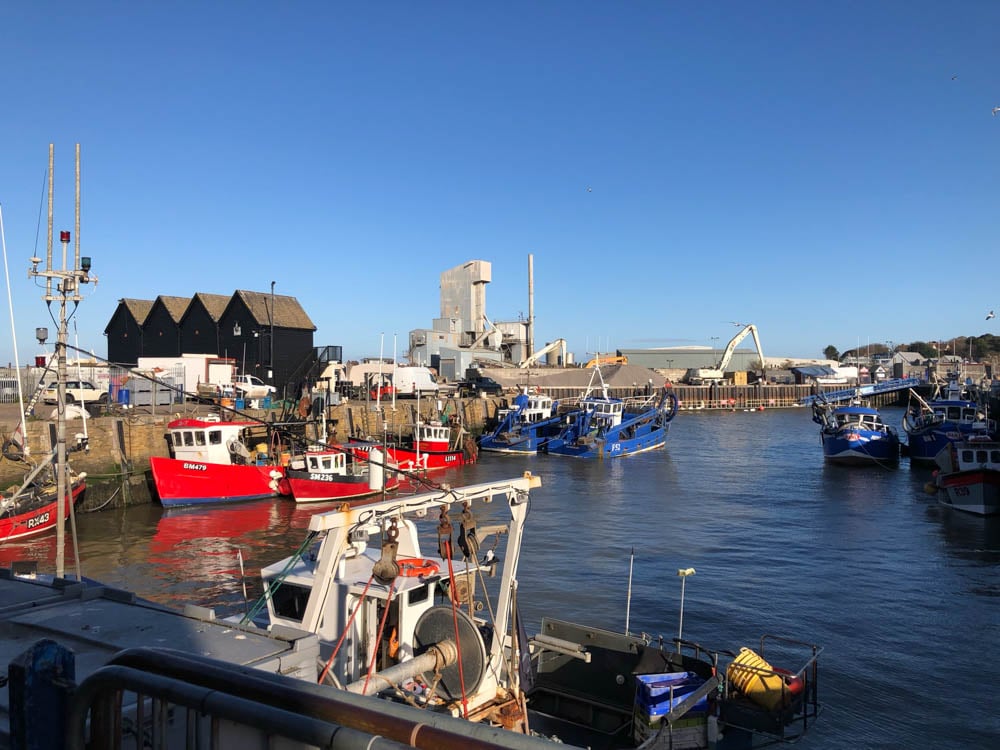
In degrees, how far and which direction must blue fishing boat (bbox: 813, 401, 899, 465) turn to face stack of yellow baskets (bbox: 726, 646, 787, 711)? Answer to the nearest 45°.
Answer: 0° — it already faces it

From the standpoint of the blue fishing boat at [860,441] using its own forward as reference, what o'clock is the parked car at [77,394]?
The parked car is roughly at 2 o'clock from the blue fishing boat.

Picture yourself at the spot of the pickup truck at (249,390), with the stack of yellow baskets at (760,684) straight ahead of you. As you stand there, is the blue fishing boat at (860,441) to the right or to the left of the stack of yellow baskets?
left

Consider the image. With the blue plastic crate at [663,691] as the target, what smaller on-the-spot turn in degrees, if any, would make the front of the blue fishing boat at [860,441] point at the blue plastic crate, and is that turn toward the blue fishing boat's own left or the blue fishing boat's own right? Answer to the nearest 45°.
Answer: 0° — it already faces it

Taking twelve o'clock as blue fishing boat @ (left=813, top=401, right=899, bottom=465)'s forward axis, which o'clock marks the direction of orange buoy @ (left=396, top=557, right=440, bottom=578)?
The orange buoy is roughly at 12 o'clock from the blue fishing boat.

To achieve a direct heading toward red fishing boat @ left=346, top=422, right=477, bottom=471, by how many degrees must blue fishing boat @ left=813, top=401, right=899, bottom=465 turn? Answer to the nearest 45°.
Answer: approximately 45° to its right

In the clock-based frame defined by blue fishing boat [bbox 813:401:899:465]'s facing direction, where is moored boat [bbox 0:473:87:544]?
The moored boat is roughly at 1 o'clock from the blue fishing boat.

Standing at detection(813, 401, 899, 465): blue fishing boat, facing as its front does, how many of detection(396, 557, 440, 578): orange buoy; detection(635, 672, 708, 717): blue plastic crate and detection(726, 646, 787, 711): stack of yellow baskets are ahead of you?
3

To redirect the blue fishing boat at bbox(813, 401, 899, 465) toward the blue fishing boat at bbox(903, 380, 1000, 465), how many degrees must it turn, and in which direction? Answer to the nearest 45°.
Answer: approximately 135° to its left

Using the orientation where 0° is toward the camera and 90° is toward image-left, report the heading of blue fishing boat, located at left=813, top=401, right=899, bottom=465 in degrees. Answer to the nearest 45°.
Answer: approximately 0°

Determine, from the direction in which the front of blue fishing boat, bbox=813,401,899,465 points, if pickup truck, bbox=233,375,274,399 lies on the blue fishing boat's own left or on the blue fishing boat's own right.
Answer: on the blue fishing boat's own right
